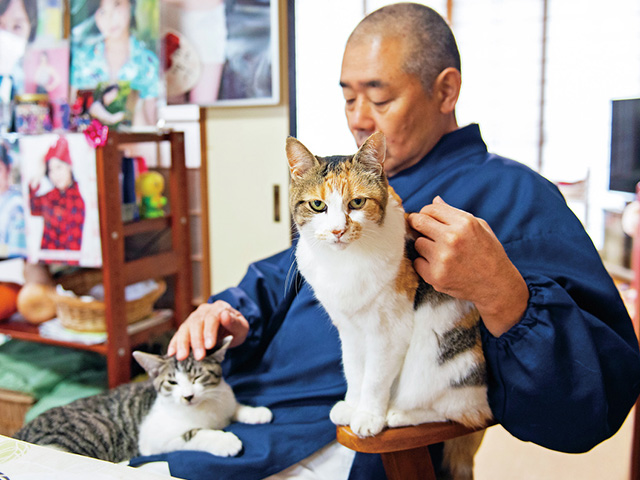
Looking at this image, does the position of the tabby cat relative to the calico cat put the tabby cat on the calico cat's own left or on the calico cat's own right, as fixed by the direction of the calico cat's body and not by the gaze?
on the calico cat's own right

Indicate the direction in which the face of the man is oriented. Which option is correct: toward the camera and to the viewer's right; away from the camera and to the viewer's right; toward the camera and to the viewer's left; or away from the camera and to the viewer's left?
toward the camera and to the viewer's left

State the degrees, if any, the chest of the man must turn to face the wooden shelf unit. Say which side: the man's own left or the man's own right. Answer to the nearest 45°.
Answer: approximately 90° to the man's own right

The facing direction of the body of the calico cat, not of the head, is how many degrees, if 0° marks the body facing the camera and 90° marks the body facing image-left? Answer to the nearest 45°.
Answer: approximately 45°

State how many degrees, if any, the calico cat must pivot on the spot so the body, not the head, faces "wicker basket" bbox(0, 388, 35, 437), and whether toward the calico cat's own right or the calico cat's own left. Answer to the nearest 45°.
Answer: approximately 90° to the calico cat's own right

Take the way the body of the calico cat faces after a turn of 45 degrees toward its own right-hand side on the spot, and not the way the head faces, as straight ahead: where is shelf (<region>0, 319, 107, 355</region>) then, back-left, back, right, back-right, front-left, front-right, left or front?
front-right

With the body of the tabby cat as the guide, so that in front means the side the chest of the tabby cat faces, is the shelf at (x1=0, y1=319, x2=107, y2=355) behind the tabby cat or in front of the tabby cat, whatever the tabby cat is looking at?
behind

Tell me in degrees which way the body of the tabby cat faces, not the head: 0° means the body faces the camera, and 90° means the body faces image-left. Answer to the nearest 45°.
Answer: approximately 315°

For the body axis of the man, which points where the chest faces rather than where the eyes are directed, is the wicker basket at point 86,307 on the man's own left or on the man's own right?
on the man's own right

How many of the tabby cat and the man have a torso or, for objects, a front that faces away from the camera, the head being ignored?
0

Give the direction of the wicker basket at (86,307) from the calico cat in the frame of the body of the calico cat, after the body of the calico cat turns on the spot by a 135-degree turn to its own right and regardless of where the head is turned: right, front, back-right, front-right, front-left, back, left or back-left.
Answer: front-left
